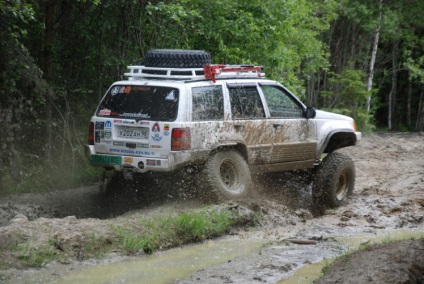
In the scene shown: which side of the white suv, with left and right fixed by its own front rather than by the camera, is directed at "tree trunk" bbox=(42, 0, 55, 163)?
left

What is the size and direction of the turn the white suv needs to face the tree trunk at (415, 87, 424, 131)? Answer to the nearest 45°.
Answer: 0° — it already faces it

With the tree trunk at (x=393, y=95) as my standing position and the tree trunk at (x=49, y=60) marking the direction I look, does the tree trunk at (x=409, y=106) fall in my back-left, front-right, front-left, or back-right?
back-left

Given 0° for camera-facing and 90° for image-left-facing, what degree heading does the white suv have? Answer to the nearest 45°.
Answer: approximately 225°
